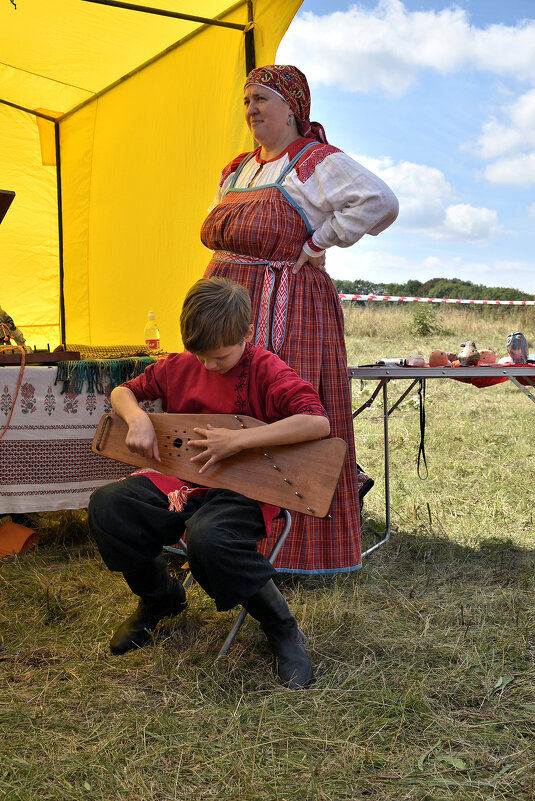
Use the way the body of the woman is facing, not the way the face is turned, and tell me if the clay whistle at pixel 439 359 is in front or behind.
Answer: behind

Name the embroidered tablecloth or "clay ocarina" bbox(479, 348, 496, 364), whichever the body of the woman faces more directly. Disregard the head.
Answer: the embroidered tablecloth

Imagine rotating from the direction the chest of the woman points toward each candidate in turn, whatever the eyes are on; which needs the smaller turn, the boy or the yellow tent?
the boy

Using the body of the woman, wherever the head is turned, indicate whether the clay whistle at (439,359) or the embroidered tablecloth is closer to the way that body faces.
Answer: the embroidered tablecloth

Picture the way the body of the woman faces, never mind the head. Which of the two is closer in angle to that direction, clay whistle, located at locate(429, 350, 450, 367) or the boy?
the boy

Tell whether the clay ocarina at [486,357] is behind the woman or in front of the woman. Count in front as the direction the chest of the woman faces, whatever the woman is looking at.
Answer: behind

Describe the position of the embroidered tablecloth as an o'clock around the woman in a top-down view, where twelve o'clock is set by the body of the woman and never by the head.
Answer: The embroidered tablecloth is roughly at 2 o'clock from the woman.

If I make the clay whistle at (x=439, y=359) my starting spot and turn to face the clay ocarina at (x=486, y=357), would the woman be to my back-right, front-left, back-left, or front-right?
back-right

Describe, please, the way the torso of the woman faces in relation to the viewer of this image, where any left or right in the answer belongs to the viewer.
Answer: facing the viewer and to the left of the viewer
